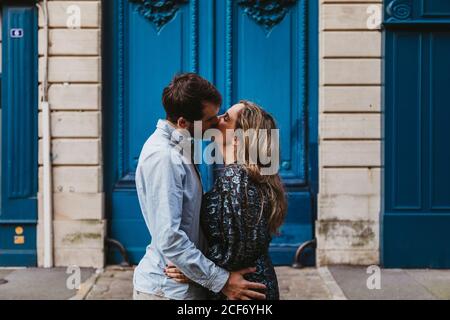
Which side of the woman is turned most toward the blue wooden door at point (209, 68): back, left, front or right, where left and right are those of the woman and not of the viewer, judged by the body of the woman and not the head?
right

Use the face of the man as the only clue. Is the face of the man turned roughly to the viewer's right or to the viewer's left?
to the viewer's right

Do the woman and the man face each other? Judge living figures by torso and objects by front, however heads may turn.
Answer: yes

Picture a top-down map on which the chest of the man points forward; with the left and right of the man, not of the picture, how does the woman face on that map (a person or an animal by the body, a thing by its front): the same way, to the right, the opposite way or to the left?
the opposite way

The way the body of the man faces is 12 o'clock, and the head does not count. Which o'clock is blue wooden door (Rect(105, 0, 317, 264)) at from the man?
The blue wooden door is roughly at 9 o'clock from the man.

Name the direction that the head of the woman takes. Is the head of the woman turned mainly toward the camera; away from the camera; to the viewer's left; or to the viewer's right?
to the viewer's left

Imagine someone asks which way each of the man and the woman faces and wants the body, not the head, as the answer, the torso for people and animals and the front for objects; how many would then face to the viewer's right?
1

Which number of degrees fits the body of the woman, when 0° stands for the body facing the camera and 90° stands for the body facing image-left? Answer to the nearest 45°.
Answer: approximately 90°

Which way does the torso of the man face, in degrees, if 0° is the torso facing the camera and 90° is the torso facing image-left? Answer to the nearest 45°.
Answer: approximately 270°
